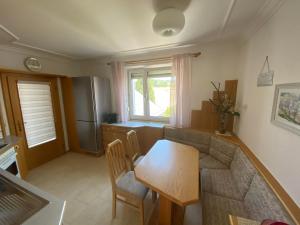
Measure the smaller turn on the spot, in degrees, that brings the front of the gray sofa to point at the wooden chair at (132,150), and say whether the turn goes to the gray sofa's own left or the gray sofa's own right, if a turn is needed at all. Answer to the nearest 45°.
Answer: approximately 45° to the gray sofa's own right

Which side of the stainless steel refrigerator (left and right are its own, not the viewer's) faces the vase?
left

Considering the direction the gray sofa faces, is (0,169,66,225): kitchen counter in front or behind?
in front

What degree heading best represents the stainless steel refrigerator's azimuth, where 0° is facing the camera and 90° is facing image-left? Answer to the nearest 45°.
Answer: approximately 45°

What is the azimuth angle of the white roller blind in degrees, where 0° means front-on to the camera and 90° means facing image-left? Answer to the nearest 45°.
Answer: approximately 315°

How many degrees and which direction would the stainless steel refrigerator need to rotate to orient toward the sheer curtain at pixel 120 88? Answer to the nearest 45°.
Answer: approximately 135° to its left

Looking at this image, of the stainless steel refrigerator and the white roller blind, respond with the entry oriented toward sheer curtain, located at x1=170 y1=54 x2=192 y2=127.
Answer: the white roller blind

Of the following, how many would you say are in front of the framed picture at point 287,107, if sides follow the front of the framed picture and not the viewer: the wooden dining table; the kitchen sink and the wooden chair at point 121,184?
3

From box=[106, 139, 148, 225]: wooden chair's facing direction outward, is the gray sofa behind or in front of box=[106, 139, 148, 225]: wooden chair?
in front

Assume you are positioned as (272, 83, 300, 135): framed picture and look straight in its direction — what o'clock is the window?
The window is roughly at 2 o'clock from the framed picture.

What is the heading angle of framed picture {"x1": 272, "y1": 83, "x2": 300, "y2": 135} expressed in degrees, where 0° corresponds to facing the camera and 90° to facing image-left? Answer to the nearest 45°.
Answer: approximately 45°
